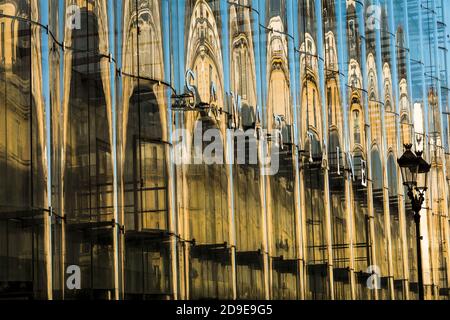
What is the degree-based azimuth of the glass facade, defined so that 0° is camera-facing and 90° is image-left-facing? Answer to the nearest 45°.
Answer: approximately 315°
